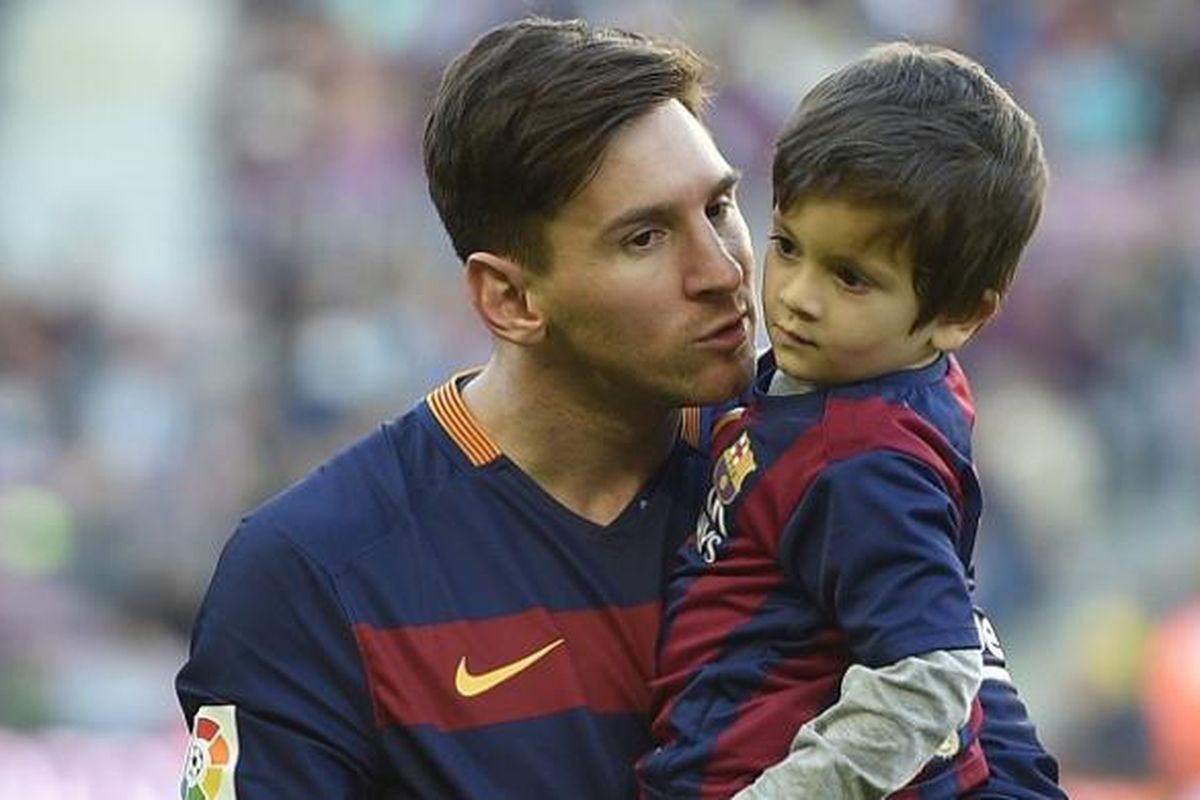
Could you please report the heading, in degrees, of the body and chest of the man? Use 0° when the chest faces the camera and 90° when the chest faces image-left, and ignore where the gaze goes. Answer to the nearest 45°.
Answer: approximately 315°
